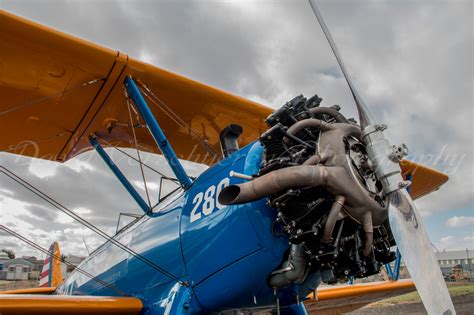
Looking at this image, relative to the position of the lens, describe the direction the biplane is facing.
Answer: facing the viewer and to the right of the viewer
